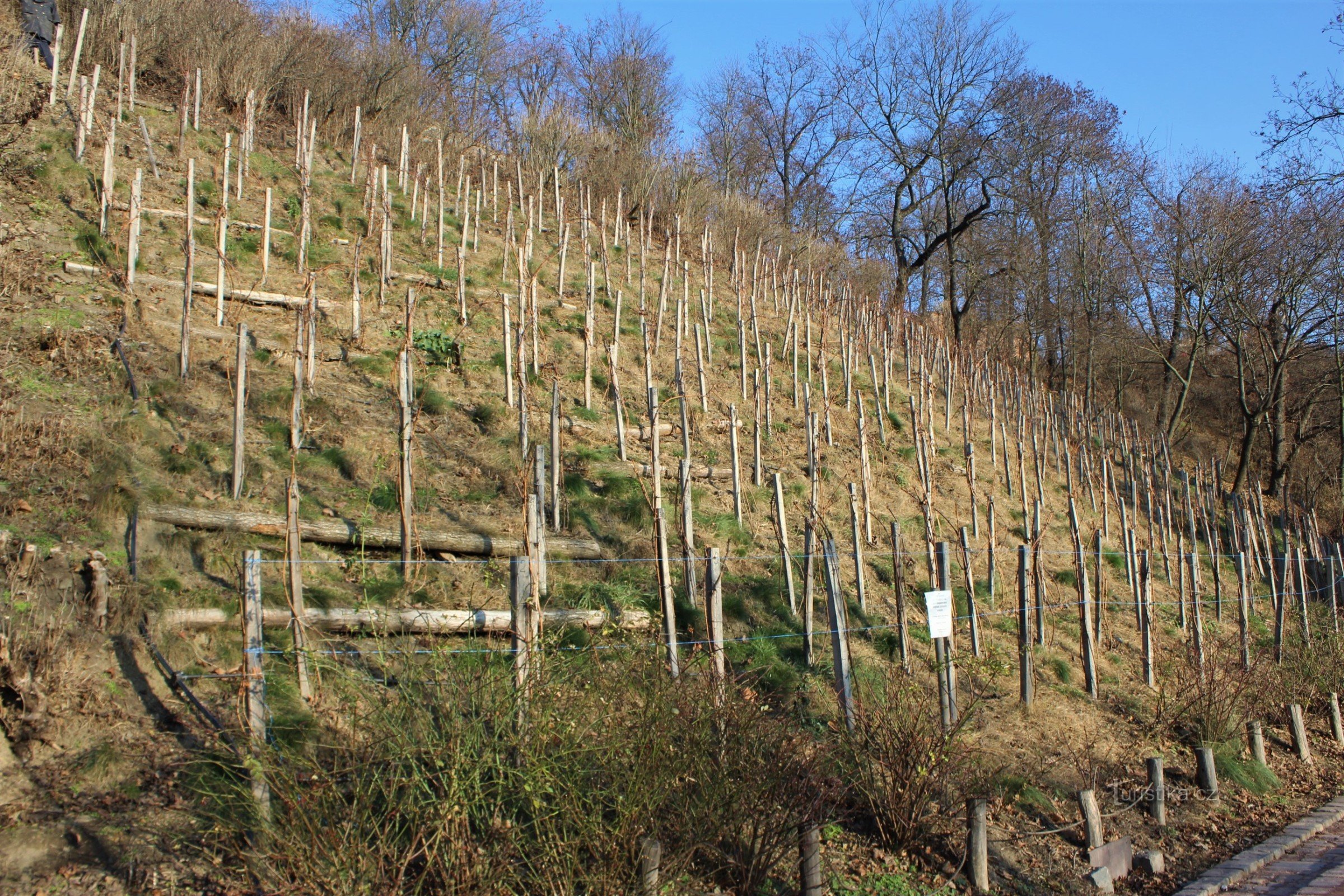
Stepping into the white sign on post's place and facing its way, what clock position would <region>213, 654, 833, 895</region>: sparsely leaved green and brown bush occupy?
The sparsely leaved green and brown bush is roughly at 1 o'clock from the white sign on post.

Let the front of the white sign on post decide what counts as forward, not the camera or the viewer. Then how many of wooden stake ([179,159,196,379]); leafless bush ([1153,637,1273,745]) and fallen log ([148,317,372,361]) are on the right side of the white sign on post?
2

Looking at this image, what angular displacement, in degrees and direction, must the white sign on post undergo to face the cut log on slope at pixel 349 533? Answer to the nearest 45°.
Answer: approximately 90° to its right

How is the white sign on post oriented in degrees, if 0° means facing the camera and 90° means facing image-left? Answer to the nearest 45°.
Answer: approximately 0°

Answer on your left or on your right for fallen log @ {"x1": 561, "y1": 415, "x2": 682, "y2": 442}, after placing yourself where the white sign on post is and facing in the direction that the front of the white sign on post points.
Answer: on your right

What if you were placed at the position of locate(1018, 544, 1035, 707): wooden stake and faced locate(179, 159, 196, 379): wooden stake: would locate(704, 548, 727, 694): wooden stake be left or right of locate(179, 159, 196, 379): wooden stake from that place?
left
